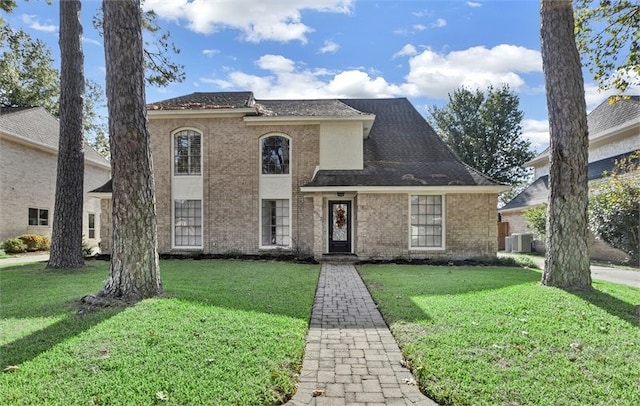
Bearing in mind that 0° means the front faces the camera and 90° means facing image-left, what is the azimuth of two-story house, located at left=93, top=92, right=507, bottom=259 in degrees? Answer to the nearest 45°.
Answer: approximately 0°

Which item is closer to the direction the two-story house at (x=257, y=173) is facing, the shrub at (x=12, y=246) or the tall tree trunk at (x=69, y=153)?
the tall tree trunk

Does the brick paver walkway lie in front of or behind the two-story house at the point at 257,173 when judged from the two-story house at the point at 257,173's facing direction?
in front

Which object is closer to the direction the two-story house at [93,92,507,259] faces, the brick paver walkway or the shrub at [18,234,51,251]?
the brick paver walkway

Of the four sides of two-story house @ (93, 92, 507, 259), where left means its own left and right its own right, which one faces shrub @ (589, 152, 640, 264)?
left

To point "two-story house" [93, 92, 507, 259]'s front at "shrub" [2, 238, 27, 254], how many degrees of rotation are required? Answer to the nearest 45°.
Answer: approximately 90° to its right

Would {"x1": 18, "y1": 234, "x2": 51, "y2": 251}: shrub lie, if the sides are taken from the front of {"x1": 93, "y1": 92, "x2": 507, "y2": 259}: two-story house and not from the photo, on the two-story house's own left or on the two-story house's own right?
on the two-story house's own right
